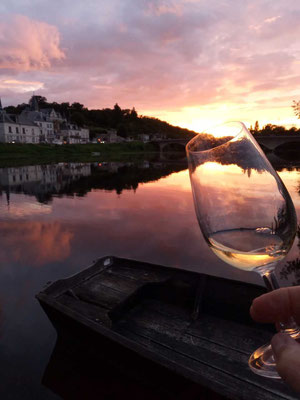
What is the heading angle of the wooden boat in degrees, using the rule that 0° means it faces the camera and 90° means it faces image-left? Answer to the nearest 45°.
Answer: approximately 135°
